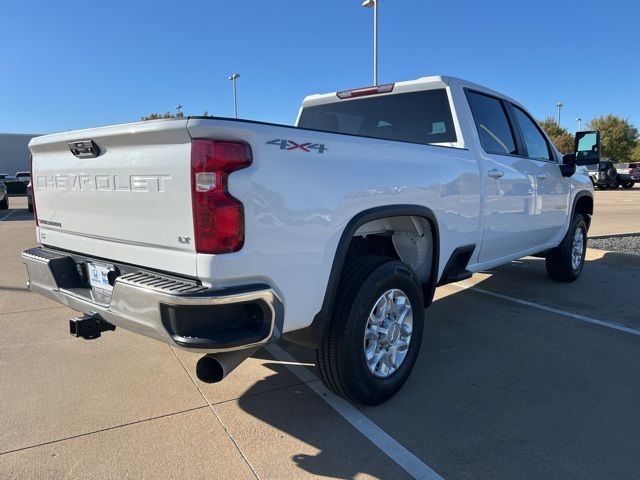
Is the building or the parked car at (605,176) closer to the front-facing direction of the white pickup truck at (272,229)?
the parked car

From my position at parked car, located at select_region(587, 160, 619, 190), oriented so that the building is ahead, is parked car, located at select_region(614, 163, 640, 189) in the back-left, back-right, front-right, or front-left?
back-right

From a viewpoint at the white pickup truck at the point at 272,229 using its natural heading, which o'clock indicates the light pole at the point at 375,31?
The light pole is roughly at 11 o'clock from the white pickup truck.

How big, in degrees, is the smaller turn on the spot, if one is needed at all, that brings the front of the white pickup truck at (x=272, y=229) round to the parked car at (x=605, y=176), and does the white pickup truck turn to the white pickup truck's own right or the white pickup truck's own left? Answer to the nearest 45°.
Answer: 0° — it already faces it

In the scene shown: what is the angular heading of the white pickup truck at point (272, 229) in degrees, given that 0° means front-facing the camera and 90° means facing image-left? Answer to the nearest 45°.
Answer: approximately 225°

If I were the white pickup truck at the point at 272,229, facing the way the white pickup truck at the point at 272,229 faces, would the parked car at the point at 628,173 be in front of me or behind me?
in front

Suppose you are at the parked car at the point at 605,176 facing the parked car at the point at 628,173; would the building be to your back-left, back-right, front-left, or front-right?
back-left

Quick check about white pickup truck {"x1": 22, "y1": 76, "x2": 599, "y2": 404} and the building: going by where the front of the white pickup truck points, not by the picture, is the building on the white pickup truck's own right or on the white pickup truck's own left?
on the white pickup truck's own left
